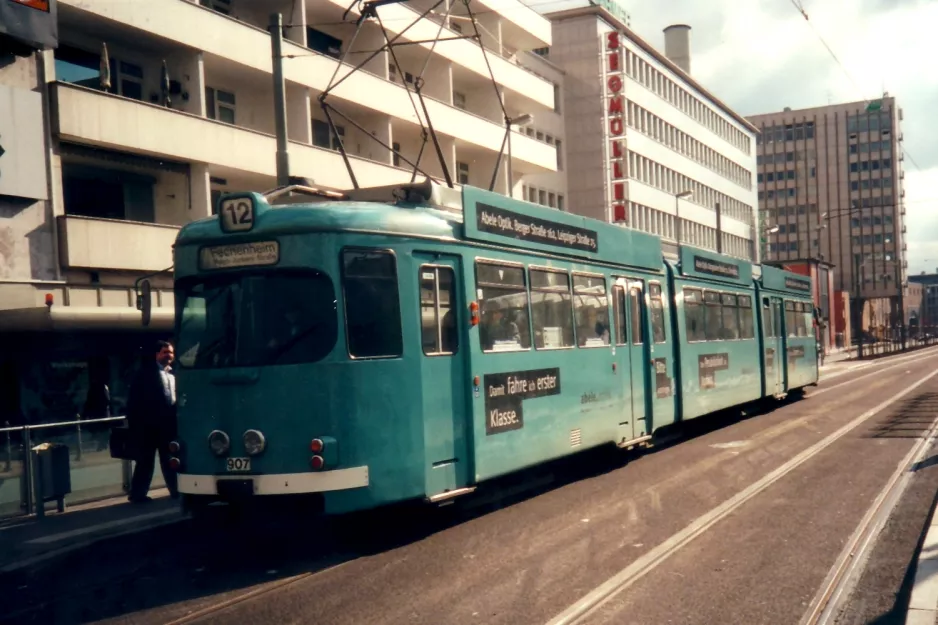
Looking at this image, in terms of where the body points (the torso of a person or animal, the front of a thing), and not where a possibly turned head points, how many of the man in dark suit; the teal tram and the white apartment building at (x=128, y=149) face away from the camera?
0

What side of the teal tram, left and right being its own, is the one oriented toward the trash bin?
front

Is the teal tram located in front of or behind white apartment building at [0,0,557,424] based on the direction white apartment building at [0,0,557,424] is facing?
in front

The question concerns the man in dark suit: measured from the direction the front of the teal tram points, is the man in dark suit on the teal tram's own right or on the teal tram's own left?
on the teal tram's own right

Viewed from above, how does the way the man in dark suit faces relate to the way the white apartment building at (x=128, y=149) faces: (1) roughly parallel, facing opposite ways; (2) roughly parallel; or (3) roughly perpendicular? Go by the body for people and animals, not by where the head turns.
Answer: roughly parallel

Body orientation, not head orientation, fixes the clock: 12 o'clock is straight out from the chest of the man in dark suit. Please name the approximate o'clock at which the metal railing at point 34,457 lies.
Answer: The metal railing is roughly at 5 o'clock from the man in dark suit.

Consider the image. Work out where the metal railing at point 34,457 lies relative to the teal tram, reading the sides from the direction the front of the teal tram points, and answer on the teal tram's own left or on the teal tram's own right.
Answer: on the teal tram's own right

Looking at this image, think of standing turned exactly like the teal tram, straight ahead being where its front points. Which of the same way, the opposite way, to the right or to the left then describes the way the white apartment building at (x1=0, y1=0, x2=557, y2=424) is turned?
to the left

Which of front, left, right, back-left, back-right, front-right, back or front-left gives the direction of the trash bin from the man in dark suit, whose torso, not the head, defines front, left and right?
back-right

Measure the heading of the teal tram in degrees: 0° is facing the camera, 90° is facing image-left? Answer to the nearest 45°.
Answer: approximately 45°

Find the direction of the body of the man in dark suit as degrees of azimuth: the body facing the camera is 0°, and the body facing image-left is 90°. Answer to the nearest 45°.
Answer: approximately 315°
